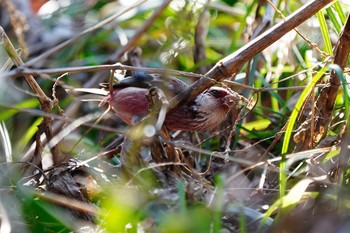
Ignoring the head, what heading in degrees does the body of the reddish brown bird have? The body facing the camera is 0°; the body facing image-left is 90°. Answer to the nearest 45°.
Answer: approximately 270°

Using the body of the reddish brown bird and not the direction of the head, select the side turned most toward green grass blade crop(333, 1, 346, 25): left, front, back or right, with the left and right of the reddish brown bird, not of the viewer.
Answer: front
